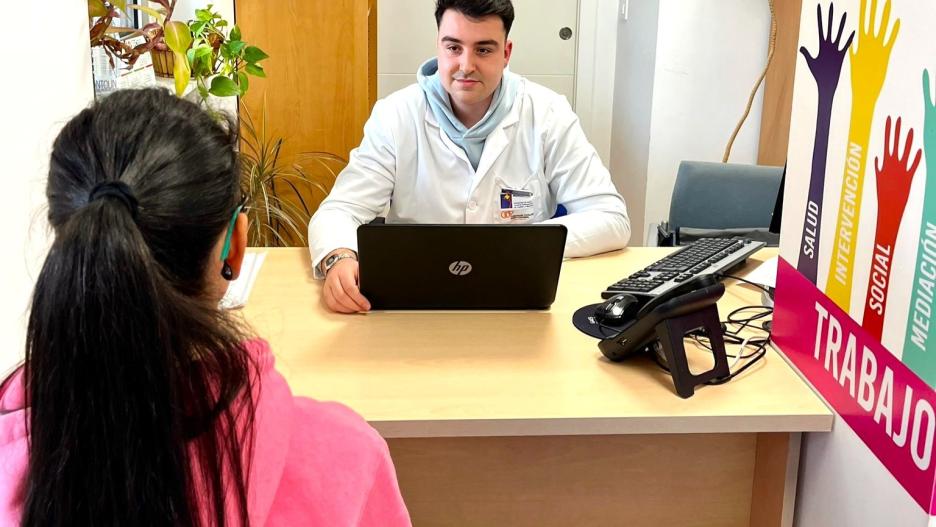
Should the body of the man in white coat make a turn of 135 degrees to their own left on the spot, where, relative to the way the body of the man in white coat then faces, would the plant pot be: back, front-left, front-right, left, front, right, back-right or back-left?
back-left

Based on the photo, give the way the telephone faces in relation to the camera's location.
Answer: facing away from the viewer and to the left of the viewer

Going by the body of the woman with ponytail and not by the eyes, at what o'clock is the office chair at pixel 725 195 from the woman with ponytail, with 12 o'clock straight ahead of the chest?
The office chair is roughly at 12 o'clock from the woman with ponytail.

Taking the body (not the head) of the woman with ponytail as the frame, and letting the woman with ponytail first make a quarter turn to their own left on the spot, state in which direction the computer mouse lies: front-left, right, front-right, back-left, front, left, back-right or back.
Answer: right

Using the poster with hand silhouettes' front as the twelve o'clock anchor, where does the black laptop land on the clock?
The black laptop is roughly at 2 o'clock from the poster with hand silhouettes.

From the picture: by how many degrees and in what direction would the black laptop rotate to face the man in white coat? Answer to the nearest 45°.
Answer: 0° — it already faces them

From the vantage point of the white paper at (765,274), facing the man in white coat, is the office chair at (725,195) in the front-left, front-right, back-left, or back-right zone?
front-right

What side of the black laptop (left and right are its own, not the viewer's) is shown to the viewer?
back

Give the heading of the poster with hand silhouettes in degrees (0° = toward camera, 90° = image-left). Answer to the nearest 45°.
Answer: approximately 45°

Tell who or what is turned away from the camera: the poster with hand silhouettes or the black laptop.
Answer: the black laptop

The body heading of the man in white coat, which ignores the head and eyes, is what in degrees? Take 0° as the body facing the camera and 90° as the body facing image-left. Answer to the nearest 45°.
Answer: approximately 0°

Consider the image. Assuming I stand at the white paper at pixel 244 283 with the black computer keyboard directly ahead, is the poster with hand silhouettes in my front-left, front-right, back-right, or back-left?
front-right

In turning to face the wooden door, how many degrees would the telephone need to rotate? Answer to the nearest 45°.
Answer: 0° — it already faces it

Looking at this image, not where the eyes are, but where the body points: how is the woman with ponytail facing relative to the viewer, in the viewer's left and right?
facing away from the viewer and to the right of the viewer

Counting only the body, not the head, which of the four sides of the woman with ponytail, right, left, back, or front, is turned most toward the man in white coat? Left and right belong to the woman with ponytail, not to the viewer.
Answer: front
